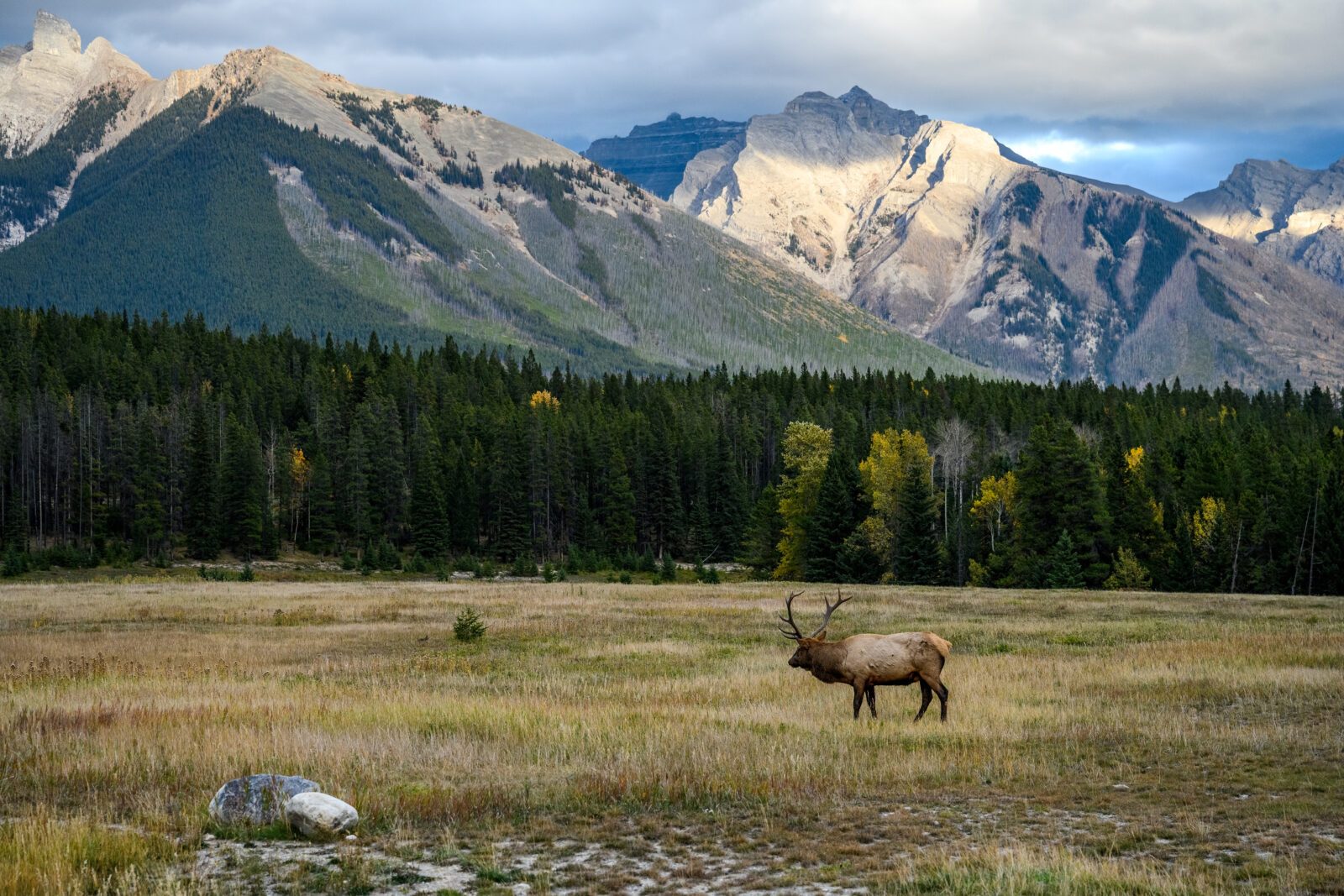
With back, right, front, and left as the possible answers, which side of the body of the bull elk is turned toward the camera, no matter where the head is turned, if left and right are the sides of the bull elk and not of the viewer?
left

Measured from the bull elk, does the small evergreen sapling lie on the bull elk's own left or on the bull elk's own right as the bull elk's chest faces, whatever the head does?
on the bull elk's own right

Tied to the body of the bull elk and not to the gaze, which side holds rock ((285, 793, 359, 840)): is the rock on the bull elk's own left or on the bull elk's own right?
on the bull elk's own left

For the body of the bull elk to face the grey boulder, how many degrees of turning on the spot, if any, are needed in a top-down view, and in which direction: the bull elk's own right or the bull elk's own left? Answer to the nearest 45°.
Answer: approximately 45° to the bull elk's own left
